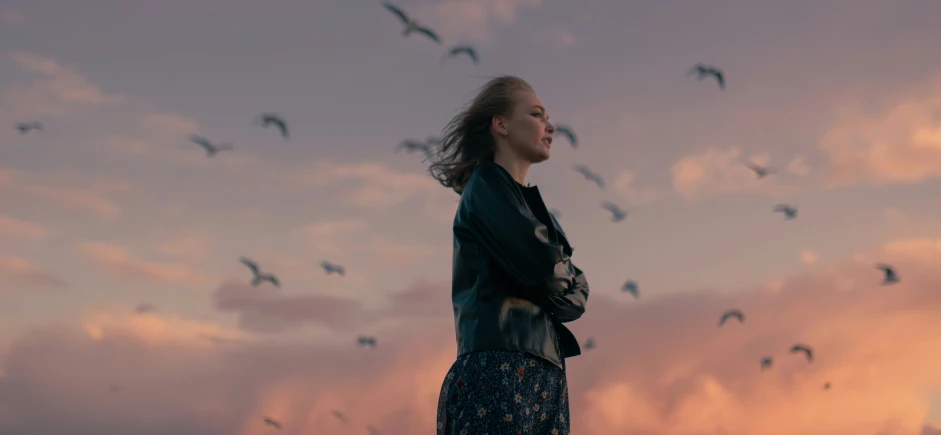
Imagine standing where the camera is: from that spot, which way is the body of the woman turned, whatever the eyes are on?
to the viewer's right

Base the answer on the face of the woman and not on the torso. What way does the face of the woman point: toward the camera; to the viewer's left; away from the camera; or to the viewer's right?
to the viewer's right
